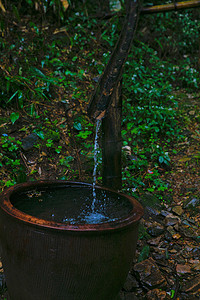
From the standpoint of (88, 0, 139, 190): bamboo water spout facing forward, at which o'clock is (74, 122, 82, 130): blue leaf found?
The blue leaf is roughly at 4 o'clock from the bamboo water spout.

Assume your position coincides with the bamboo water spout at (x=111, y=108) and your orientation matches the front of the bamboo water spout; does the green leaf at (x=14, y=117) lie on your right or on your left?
on your right

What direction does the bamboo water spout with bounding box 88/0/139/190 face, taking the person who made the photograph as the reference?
facing the viewer and to the left of the viewer

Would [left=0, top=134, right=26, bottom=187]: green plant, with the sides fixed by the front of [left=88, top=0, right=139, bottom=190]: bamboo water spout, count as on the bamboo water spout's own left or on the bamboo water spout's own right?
on the bamboo water spout's own right
